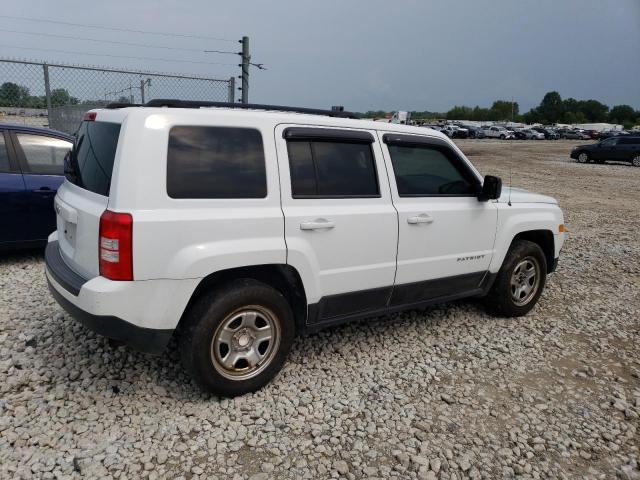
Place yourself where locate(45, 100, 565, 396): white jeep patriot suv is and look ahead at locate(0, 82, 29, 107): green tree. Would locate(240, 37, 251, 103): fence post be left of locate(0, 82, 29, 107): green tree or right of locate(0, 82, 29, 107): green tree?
right

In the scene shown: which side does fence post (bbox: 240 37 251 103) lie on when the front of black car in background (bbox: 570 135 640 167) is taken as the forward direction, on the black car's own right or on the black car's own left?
on the black car's own left

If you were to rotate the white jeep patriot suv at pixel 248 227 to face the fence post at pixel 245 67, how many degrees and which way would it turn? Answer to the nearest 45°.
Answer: approximately 45° to its left

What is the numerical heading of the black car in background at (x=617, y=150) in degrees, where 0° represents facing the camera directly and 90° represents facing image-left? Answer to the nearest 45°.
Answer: approximately 90°

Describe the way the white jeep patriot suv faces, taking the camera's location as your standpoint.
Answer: facing away from the viewer and to the right of the viewer

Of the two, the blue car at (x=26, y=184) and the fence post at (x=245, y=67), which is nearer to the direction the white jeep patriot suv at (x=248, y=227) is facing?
the fence post

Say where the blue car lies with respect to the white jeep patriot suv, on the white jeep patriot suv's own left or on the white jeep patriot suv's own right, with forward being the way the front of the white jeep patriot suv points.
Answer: on the white jeep patriot suv's own left

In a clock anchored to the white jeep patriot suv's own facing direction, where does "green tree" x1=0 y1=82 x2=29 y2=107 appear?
The green tree is roughly at 9 o'clock from the white jeep patriot suv.
